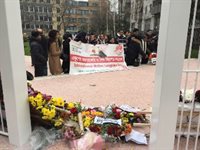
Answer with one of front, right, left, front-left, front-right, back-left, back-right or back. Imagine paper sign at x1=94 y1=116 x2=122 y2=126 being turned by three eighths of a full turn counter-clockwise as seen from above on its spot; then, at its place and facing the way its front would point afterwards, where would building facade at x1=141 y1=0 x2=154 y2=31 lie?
front-left

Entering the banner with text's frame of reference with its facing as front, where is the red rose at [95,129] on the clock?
The red rose is roughly at 12 o'clock from the banner with text.

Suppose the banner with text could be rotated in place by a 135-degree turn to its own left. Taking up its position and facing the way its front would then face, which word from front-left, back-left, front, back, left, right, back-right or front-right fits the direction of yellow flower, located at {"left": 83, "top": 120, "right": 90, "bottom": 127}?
back-right

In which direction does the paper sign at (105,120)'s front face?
toward the camera

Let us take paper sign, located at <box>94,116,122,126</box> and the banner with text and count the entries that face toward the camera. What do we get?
2

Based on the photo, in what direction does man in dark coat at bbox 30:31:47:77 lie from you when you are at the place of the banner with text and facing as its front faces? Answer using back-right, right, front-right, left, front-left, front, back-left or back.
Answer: front-right

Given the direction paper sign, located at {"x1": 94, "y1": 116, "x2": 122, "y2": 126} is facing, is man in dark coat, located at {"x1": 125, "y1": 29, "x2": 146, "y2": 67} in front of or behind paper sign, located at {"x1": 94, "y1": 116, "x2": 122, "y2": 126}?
behind
